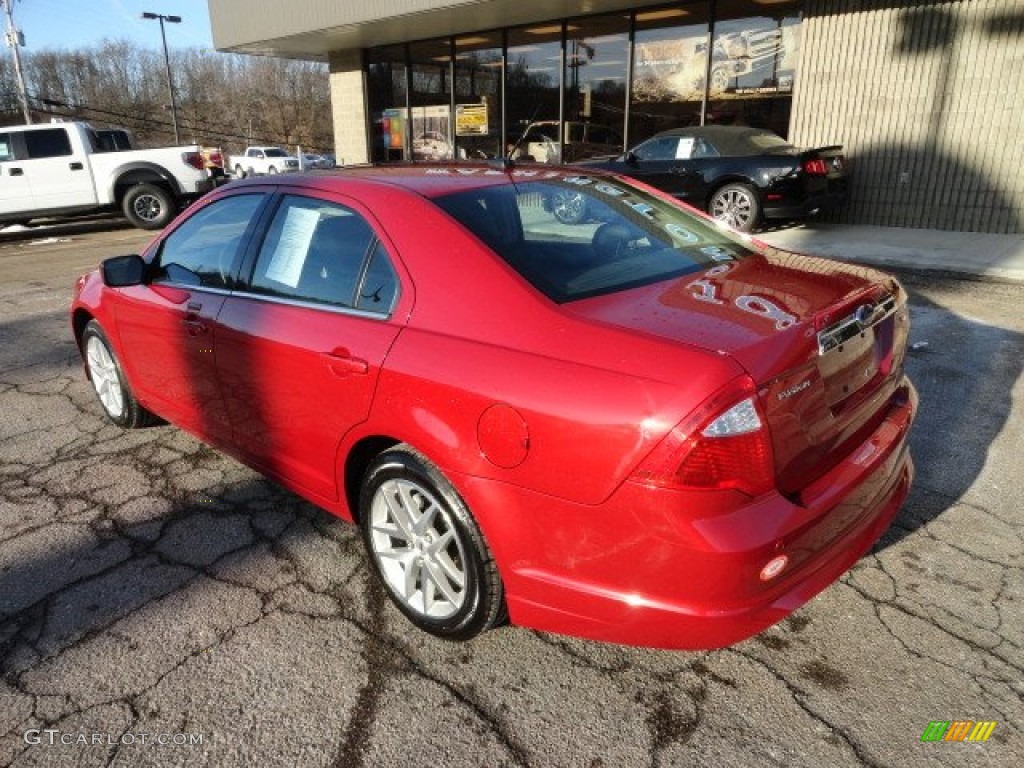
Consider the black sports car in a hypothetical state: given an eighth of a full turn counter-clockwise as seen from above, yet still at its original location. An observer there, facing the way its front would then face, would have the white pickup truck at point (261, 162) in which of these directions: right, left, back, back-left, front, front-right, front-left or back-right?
front-right

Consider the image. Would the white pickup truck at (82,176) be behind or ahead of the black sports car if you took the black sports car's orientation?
ahead

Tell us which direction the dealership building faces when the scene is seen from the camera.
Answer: facing the viewer and to the left of the viewer

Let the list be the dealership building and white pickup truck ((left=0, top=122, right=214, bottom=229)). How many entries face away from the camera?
0

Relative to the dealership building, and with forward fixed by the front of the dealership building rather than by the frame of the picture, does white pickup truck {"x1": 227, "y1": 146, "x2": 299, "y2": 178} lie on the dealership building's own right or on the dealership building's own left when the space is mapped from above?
on the dealership building's own right

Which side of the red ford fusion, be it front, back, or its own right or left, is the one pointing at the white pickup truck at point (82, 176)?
front

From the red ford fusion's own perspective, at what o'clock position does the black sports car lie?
The black sports car is roughly at 2 o'clock from the red ford fusion.

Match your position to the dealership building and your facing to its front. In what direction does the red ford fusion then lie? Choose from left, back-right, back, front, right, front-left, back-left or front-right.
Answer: front-left

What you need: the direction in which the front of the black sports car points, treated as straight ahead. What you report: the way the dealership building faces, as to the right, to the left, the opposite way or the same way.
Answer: to the left

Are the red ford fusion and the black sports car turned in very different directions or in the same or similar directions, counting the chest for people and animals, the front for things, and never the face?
same or similar directions

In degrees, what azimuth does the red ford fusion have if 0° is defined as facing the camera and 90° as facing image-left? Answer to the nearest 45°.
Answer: approximately 135°

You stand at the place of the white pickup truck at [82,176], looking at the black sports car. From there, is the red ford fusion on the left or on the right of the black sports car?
right

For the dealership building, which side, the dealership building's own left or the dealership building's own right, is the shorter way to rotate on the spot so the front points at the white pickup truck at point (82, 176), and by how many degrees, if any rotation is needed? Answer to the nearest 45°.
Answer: approximately 45° to the dealership building's own right

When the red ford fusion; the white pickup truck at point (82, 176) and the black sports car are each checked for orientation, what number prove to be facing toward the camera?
0

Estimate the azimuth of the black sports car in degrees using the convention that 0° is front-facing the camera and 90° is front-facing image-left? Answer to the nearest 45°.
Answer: approximately 135°

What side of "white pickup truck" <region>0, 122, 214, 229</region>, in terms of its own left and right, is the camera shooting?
left
